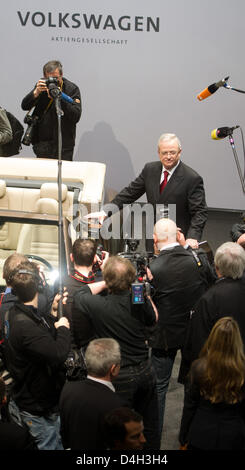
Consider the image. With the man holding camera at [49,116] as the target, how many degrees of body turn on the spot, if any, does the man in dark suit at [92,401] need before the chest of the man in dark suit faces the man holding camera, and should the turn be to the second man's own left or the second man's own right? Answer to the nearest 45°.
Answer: approximately 45° to the second man's own left

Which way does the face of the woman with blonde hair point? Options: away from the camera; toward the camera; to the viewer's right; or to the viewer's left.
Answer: away from the camera

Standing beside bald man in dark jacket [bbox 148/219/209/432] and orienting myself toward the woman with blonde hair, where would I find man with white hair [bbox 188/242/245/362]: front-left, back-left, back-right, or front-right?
front-left

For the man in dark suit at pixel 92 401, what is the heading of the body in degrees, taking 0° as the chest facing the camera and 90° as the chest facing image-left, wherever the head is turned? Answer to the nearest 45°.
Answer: approximately 225°

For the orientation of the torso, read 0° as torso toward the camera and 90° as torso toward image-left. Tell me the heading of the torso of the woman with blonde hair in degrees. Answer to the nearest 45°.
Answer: approximately 180°

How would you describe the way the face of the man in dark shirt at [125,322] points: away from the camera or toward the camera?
away from the camera

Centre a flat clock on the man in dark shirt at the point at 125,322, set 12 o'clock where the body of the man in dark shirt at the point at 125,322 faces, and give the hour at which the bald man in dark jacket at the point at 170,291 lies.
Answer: the bald man in dark jacket at the point at 170,291 is roughly at 1 o'clock from the man in dark shirt at the point at 125,322.

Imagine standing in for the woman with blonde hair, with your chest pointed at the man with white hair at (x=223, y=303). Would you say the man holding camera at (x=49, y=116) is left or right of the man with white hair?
left

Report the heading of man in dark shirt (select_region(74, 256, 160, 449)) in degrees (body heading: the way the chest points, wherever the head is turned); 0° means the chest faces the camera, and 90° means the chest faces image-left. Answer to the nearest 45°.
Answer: approximately 180°

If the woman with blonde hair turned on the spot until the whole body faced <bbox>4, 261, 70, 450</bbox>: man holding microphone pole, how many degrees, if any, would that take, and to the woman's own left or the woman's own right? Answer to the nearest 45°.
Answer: approximately 90° to the woman's own left

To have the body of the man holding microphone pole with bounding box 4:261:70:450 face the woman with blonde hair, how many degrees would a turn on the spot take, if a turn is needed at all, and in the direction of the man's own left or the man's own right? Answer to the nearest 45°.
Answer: approximately 90° to the man's own right

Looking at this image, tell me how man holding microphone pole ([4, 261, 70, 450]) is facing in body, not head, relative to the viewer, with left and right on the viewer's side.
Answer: facing away from the viewer and to the right of the viewer

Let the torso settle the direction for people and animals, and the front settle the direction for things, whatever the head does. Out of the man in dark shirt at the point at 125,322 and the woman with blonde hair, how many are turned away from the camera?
2
